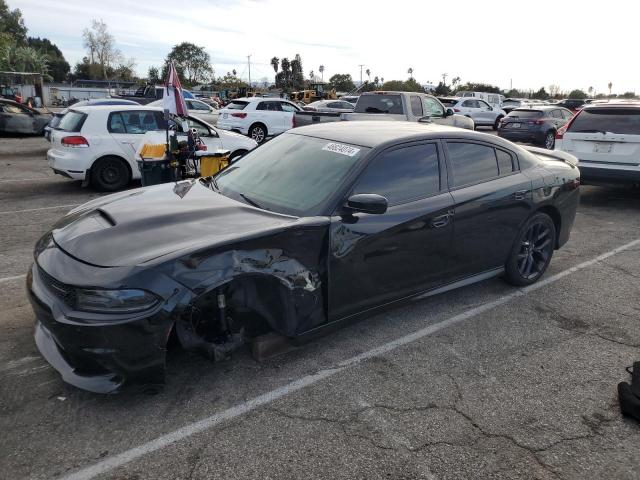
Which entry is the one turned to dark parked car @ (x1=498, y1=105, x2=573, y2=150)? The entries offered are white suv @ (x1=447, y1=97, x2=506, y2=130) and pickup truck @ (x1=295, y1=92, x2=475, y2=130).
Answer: the pickup truck

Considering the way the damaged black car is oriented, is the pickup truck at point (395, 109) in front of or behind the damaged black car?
behind

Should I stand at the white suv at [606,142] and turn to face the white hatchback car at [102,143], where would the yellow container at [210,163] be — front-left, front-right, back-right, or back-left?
front-left

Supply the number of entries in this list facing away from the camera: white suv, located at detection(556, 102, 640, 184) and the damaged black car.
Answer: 1

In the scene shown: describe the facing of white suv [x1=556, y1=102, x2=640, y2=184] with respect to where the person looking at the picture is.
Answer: facing away from the viewer

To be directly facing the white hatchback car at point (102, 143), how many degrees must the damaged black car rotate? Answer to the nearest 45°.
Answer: approximately 90° to its right

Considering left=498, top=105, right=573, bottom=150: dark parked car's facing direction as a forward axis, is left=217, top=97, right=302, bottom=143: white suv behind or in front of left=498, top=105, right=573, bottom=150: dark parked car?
behind

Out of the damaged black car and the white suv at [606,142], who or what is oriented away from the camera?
the white suv

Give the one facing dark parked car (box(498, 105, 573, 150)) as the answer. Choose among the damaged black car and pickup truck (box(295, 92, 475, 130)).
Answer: the pickup truck

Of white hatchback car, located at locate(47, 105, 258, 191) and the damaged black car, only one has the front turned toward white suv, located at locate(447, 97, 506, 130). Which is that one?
the white hatchback car

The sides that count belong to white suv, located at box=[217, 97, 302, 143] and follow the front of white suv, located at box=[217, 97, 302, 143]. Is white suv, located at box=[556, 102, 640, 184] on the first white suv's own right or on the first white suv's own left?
on the first white suv's own right

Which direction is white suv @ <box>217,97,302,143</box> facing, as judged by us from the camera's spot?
facing away from the viewer and to the right of the viewer

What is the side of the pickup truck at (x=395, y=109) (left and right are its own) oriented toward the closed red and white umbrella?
back

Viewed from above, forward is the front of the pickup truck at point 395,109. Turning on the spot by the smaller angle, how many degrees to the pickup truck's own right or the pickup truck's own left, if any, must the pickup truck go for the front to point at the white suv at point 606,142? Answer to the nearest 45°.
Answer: approximately 90° to the pickup truck's own right

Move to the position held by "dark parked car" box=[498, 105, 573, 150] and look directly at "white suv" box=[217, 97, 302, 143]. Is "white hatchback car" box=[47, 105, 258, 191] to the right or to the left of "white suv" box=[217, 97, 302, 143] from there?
left
